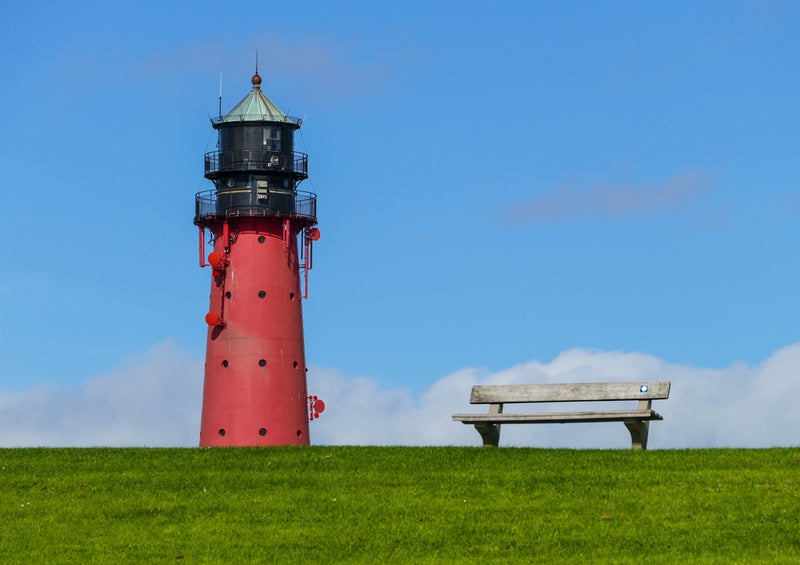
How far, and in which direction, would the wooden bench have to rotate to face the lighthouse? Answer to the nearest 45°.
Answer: approximately 90° to its right

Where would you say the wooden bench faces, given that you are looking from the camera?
facing the viewer and to the left of the viewer
